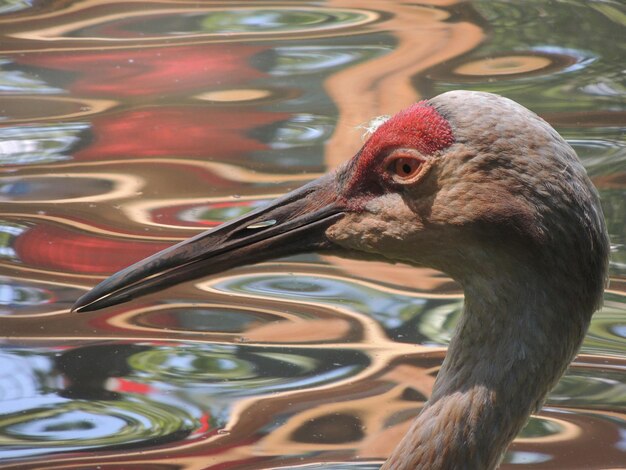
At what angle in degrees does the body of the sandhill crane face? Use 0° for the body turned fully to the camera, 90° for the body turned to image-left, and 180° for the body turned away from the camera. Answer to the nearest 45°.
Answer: approximately 90°
